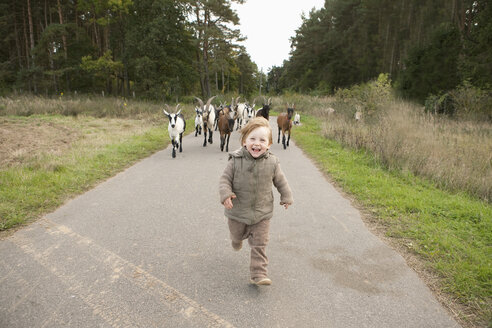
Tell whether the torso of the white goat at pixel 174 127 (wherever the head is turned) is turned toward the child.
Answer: yes

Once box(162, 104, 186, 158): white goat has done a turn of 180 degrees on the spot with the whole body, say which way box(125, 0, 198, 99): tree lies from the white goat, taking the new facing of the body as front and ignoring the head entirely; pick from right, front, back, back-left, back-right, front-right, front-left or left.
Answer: front

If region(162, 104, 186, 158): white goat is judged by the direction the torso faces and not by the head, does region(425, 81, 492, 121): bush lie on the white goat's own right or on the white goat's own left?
on the white goat's own left

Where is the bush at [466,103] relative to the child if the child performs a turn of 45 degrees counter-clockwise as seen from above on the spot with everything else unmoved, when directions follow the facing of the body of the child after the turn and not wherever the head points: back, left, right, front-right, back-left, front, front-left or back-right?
left

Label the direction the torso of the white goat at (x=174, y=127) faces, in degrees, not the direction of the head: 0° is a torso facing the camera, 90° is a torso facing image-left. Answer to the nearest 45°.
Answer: approximately 0°

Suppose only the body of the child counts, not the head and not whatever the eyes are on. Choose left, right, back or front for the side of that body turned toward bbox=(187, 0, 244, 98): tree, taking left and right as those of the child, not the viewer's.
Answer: back

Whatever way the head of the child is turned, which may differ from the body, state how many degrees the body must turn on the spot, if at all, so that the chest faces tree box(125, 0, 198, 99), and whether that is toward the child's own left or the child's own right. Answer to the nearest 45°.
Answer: approximately 180°
